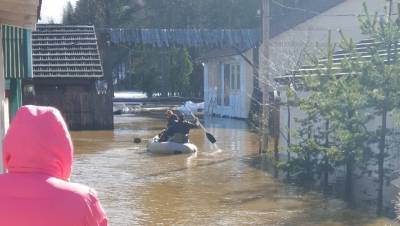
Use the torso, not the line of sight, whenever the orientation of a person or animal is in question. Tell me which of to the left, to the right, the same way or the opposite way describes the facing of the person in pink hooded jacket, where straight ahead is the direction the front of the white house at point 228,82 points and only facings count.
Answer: the opposite way

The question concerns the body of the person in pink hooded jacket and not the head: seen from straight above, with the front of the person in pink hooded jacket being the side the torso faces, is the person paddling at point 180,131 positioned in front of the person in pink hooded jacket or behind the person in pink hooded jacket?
in front

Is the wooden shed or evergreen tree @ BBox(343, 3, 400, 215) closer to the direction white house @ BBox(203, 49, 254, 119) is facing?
the evergreen tree

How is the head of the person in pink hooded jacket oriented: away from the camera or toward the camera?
away from the camera

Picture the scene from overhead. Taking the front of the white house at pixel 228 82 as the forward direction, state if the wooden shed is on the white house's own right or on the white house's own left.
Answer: on the white house's own right

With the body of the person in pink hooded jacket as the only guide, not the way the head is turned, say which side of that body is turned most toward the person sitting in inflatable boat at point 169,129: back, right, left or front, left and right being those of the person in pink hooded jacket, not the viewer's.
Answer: front

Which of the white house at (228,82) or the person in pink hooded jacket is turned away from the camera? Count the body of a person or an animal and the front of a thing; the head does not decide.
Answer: the person in pink hooded jacket

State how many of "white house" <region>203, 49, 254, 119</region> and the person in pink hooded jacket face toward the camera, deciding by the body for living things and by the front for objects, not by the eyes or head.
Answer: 1

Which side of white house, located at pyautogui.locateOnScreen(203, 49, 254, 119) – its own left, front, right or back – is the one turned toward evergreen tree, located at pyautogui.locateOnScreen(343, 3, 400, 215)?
front

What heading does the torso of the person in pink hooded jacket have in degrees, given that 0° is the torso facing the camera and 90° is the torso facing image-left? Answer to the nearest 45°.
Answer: approximately 180°

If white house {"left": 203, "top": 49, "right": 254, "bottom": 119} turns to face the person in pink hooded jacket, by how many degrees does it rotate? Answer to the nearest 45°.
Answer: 0° — it already faces them

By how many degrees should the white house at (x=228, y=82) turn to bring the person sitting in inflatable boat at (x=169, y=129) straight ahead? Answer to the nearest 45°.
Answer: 0° — it already faces them

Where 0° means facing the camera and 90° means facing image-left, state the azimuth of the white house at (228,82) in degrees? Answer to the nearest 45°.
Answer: approximately 0°
